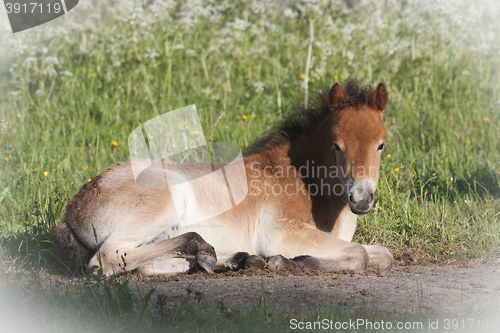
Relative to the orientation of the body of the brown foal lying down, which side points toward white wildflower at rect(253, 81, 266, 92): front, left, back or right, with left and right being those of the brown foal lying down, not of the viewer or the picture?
left

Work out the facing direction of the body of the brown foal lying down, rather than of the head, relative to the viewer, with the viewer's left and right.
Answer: facing to the right of the viewer

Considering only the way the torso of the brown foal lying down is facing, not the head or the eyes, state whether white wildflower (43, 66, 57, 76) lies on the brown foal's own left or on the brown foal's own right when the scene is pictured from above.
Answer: on the brown foal's own left

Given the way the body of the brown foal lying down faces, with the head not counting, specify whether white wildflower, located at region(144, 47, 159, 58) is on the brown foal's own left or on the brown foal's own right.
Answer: on the brown foal's own left
